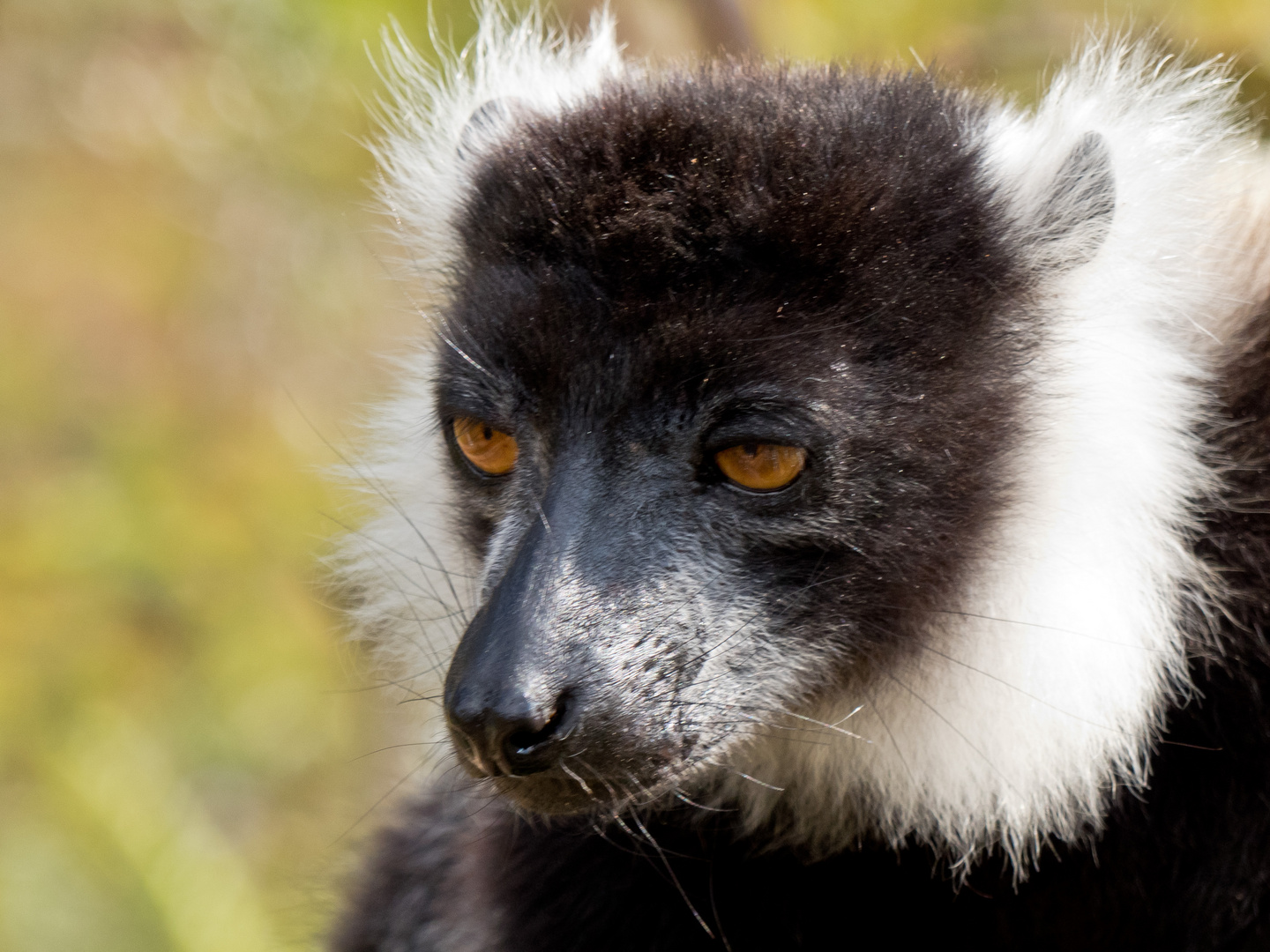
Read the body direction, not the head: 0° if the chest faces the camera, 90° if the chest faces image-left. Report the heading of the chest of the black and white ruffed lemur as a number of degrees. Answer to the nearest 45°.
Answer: approximately 45°
